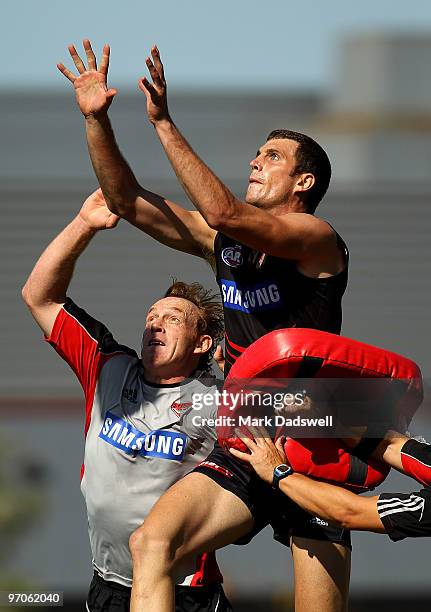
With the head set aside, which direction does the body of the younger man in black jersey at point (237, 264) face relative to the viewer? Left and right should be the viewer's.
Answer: facing the viewer and to the left of the viewer
